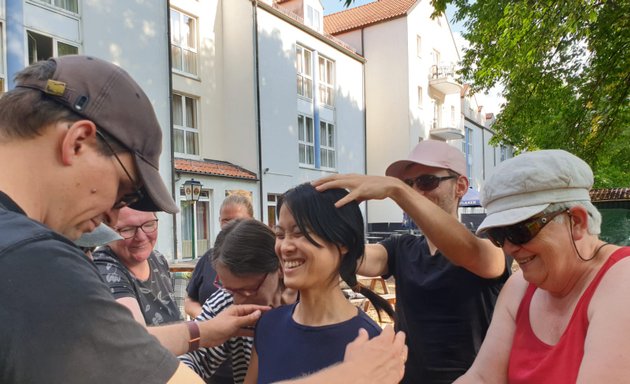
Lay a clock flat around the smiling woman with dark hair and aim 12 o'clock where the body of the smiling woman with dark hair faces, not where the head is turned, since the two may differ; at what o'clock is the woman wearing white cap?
The woman wearing white cap is roughly at 10 o'clock from the smiling woman with dark hair.

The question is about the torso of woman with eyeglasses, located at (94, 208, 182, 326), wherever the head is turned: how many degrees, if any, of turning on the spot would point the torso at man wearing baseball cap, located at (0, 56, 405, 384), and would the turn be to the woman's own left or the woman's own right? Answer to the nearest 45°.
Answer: approximately 45° to the woman's own right

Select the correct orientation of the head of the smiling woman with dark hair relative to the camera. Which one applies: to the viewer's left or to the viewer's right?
to the viewer's left

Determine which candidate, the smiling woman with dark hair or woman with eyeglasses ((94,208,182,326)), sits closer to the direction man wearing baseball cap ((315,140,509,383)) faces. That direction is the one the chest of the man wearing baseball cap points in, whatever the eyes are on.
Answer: the smiling woman with dark hair

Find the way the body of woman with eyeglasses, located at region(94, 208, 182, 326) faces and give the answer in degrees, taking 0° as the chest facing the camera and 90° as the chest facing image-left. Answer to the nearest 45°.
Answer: approximately 315°

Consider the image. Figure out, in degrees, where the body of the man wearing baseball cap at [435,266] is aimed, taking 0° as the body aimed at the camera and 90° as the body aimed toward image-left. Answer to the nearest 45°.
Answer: approximately 45°

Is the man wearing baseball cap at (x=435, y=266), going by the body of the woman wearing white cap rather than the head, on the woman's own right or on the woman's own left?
on the woman's own right

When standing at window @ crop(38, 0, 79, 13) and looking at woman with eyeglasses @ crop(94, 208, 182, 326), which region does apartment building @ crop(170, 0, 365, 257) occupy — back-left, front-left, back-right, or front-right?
back-left

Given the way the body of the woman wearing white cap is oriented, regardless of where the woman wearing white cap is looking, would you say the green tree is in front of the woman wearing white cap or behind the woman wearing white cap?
behind
